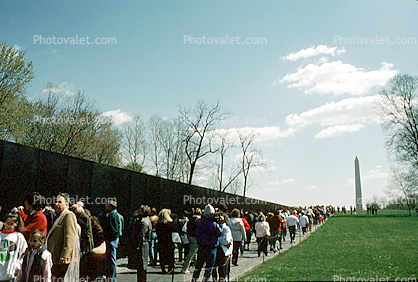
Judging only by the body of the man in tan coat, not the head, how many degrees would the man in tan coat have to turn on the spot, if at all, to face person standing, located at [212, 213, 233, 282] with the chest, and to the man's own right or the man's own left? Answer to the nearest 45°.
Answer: approximately 180°

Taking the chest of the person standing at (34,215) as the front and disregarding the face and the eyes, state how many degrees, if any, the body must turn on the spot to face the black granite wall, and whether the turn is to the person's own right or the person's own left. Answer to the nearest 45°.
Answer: approximately 90° to the person's own right

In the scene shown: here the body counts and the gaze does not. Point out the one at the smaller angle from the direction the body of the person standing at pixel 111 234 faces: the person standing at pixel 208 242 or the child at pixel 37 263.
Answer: the child
